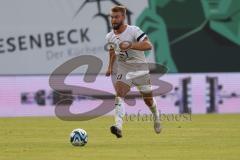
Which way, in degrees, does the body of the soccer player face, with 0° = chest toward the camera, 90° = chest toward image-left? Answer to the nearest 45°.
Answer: approximately 45°

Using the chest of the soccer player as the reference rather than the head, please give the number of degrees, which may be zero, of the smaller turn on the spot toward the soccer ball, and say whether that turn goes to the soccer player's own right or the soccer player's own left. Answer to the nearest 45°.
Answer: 0° — they already face it
